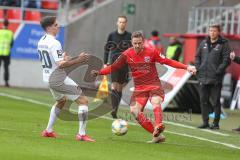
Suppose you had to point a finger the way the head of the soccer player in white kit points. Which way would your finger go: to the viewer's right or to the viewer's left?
to the viewer's right

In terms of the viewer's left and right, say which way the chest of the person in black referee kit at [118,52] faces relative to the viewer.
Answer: facing the viewer

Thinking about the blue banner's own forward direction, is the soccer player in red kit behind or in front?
in front

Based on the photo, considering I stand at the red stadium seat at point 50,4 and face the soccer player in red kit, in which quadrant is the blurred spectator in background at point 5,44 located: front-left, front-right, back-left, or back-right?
front-right

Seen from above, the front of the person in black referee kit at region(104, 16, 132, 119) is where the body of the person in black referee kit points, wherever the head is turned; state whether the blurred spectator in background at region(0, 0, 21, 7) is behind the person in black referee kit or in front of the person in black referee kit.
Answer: behind

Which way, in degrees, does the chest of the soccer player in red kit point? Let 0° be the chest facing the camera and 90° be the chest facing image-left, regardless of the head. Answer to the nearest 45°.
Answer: approximately 0°
